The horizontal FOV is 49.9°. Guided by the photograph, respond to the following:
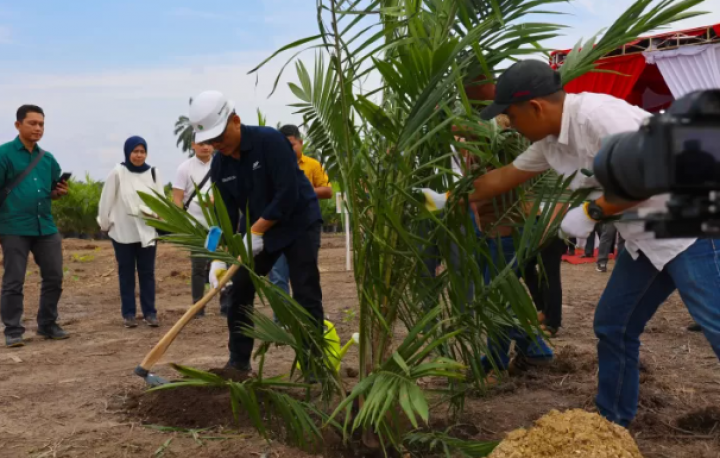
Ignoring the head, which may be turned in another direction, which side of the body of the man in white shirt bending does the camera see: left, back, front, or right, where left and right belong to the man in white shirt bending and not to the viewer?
left

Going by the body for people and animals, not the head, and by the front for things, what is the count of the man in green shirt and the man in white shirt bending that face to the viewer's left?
1

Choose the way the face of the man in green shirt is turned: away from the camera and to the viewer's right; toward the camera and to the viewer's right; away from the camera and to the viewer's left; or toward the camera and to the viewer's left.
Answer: toward the camera and to the viewer's right

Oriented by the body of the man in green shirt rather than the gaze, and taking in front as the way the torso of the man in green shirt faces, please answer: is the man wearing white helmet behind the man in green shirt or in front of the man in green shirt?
in front

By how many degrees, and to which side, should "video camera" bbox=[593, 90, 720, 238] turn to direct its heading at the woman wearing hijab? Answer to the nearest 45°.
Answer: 0° — it already faces them

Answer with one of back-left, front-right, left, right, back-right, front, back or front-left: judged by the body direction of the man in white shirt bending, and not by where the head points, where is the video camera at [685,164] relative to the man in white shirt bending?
left

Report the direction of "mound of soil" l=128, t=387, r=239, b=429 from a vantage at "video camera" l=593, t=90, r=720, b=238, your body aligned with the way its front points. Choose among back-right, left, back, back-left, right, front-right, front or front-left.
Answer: front

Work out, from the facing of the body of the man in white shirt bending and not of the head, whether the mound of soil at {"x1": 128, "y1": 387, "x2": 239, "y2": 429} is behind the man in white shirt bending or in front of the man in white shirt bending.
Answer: in front

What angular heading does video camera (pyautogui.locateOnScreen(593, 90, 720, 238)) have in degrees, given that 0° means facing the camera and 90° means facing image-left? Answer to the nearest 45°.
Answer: approximately 135°

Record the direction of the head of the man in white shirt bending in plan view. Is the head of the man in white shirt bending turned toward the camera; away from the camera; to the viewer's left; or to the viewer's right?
to the viewer's left

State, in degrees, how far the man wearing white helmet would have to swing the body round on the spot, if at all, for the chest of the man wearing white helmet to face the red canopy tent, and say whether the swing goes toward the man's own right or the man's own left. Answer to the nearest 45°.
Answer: approximately 180°
